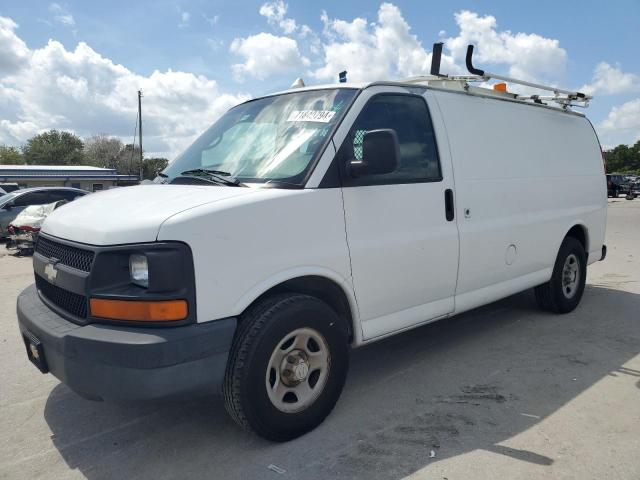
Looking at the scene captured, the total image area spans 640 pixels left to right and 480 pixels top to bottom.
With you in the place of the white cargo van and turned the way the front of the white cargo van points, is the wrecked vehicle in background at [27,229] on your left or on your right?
on your right

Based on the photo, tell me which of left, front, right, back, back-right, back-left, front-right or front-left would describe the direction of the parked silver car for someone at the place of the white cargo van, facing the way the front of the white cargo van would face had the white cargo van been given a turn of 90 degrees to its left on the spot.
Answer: back

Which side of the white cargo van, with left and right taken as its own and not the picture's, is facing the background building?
right
